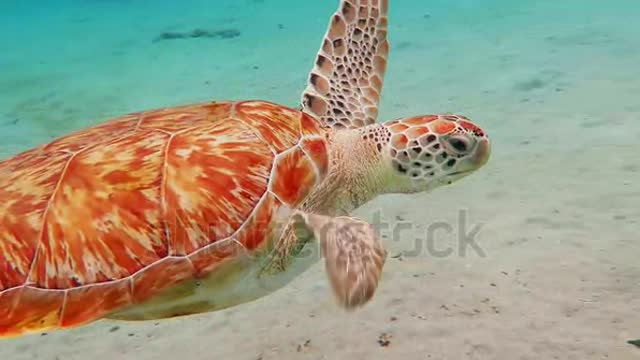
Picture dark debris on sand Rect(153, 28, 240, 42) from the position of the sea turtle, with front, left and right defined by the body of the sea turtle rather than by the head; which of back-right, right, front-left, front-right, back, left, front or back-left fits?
left

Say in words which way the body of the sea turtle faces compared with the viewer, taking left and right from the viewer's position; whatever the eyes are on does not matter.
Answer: facing to the right of the viewer
